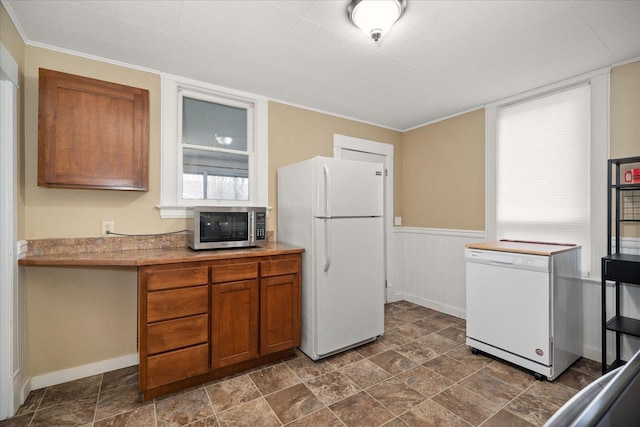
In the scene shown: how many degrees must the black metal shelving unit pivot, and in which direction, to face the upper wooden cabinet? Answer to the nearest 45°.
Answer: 0° — it already faces it

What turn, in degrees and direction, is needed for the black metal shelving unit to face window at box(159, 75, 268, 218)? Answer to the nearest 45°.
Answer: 0° — it already faces it

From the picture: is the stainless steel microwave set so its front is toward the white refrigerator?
no

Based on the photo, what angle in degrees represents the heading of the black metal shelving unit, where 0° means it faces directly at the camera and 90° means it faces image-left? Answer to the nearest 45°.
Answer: approximately 45°

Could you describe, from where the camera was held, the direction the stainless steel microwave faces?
facing the viewer

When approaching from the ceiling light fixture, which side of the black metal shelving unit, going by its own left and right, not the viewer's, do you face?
front

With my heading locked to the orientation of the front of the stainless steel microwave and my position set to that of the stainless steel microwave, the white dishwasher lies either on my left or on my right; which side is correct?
on my left

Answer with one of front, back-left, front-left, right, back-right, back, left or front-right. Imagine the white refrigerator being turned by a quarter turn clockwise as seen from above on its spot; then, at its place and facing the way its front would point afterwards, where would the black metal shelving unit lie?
back-left

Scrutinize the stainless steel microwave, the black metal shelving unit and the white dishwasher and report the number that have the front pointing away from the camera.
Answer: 0

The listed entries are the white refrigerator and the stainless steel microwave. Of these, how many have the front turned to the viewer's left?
0

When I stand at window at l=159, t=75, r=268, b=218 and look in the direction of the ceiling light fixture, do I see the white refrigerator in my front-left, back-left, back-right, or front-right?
front-left

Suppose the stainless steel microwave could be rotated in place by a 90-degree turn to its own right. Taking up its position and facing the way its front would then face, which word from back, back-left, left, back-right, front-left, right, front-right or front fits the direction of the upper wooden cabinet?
front

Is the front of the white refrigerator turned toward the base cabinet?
no

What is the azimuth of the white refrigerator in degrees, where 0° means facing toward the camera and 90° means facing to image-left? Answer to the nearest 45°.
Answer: approximately 315°
